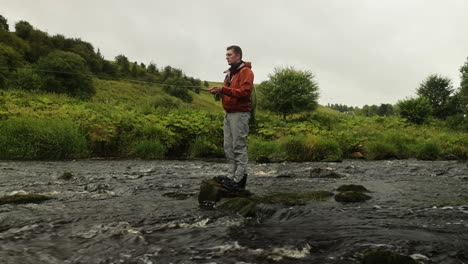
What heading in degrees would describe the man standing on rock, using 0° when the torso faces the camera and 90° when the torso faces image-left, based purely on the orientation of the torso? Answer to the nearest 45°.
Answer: approximately 90°

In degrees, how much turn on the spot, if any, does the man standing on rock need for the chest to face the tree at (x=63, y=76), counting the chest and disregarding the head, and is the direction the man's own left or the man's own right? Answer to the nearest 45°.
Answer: approximately 45° to the man's own right

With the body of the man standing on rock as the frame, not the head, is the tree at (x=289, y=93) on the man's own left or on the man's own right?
on the man's own right

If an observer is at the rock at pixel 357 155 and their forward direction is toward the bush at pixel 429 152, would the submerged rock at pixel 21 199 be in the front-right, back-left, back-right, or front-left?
back-right

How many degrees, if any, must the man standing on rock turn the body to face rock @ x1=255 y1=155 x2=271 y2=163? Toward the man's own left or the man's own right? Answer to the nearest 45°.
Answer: approximately 90° to the man's own right

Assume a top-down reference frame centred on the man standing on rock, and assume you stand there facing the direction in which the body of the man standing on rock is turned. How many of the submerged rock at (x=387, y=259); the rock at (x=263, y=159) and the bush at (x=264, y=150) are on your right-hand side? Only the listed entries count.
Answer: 2

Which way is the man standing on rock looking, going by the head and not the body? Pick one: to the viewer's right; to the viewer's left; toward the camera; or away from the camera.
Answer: to the viewer's left

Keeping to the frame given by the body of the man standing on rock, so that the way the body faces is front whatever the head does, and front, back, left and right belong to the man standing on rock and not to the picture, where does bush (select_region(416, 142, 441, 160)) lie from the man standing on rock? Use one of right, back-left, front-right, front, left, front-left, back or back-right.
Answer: back-right

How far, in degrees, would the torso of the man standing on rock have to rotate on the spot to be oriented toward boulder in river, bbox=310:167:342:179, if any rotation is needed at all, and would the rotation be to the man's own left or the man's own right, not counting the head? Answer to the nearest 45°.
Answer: approximately 135° to the man's own right

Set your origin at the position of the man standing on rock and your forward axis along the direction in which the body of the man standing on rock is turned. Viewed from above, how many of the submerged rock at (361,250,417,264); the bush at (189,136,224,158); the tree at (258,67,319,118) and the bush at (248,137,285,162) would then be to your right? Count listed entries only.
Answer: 3
